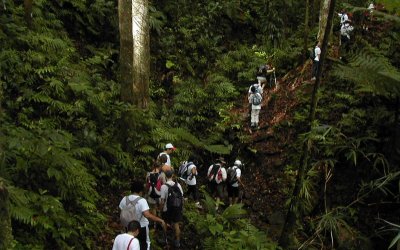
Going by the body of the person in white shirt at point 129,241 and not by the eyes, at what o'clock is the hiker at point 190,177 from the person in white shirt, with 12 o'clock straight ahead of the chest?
The hiker is roughly at 11 o'clock from the person in white shirt.

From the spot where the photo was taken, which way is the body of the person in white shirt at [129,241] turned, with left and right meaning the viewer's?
facing away from the viewer and to the right of the viewer

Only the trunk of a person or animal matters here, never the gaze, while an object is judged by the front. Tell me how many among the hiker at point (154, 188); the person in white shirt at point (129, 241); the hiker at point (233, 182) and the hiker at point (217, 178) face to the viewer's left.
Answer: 0

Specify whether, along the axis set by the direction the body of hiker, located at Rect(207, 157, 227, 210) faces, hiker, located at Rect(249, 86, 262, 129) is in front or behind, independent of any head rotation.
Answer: in front

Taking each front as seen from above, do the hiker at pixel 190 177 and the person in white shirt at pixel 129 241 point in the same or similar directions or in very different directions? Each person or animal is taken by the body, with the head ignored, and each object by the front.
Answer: same or similar directions

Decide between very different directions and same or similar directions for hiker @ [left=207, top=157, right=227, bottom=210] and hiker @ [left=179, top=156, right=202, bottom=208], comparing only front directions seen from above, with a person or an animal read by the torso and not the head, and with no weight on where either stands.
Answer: same or similar directions

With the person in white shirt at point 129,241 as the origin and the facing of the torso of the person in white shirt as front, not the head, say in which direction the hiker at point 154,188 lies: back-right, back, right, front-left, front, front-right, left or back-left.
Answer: front-left

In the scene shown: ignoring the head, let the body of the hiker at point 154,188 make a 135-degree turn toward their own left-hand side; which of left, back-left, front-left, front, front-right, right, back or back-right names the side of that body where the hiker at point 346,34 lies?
back-right

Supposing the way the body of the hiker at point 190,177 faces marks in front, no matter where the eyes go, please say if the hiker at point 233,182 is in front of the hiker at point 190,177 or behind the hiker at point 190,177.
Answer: in front

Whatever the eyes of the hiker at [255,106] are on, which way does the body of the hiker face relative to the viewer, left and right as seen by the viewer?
facing away from the viewer

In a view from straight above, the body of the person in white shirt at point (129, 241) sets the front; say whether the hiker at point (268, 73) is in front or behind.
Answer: in front

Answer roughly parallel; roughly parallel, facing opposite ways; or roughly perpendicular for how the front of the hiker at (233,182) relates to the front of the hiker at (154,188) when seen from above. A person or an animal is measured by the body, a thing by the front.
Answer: roughly parallel

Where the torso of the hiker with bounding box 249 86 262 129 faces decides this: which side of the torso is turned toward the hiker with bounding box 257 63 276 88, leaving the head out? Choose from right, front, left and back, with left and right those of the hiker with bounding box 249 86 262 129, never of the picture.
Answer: front

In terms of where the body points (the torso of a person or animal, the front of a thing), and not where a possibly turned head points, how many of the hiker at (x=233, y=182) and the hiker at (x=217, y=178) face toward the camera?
0

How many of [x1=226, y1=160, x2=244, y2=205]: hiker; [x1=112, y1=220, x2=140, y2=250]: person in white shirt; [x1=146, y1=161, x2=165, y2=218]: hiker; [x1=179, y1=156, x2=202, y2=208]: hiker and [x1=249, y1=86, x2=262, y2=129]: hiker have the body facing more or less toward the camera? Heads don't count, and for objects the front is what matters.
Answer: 0

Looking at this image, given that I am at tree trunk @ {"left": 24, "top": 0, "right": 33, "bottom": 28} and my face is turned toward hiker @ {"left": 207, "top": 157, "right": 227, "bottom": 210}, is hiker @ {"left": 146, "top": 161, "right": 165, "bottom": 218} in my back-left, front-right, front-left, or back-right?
front-right

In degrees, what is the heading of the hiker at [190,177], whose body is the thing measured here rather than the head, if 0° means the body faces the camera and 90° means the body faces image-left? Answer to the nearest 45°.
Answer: approximately 225°

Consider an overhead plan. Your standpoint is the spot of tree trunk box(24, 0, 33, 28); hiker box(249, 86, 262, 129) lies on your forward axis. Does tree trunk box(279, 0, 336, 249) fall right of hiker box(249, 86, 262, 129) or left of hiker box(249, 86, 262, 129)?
right

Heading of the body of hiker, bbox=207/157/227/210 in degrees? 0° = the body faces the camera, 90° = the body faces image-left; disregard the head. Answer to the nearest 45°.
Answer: approximately 225°

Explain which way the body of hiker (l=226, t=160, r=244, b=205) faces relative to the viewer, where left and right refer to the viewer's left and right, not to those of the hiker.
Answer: facing away from the viewer and to the right of the viewer
